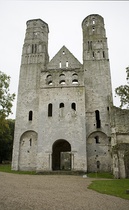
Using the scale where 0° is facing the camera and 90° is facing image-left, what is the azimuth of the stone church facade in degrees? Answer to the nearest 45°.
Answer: approximately 0°
